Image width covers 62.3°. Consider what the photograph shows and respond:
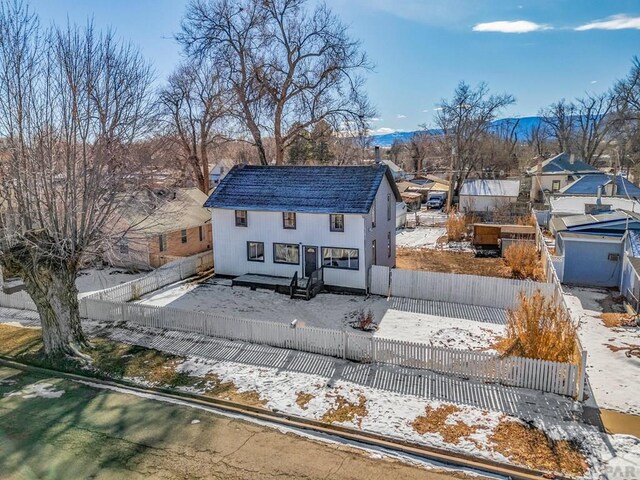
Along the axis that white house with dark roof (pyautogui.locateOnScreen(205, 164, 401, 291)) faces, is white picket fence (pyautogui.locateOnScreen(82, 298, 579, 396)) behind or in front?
in front

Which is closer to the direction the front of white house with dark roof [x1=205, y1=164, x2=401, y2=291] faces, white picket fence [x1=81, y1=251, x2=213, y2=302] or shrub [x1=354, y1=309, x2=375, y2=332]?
the shrub

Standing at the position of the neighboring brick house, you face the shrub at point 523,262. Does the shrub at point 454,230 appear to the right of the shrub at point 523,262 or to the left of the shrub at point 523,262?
left

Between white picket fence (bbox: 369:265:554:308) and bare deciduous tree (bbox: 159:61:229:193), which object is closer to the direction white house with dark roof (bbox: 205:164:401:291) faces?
the white picket fence

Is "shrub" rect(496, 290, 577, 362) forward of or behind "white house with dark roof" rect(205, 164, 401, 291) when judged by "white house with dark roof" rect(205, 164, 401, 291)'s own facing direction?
forward

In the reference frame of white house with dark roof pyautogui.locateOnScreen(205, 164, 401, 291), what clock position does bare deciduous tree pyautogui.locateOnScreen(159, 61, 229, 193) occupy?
The bare deciduous tree is roughly at 5 o'clock from the white house with dark roof.

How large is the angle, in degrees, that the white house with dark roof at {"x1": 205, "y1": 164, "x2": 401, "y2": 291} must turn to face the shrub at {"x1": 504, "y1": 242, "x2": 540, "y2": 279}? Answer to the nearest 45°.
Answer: approximately 90° to its left

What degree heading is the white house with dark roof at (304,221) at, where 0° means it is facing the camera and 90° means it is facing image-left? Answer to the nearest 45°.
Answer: approximately 0°

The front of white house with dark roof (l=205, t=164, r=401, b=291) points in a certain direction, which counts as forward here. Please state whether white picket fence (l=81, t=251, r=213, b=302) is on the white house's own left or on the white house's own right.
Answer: on the white house's own right

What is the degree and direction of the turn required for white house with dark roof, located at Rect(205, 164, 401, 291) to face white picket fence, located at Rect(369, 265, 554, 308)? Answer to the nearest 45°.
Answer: approximately 45° to its left

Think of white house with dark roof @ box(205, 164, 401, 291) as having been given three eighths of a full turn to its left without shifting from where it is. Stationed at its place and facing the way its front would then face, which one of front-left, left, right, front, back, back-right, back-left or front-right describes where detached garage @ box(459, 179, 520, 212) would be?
front

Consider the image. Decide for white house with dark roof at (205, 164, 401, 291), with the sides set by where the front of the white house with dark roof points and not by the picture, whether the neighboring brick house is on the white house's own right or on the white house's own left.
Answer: on the white house's own right

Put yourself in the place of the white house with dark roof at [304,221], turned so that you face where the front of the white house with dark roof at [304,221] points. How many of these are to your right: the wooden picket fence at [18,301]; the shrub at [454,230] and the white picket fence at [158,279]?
2

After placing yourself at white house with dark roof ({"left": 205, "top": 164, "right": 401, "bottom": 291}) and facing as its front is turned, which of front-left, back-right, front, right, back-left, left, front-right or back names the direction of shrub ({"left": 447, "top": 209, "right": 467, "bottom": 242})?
back-left

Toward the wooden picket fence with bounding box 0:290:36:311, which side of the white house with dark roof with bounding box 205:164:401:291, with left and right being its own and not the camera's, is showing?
right

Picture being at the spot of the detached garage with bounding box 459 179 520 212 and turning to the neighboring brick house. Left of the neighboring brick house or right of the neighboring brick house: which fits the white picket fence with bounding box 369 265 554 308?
left
